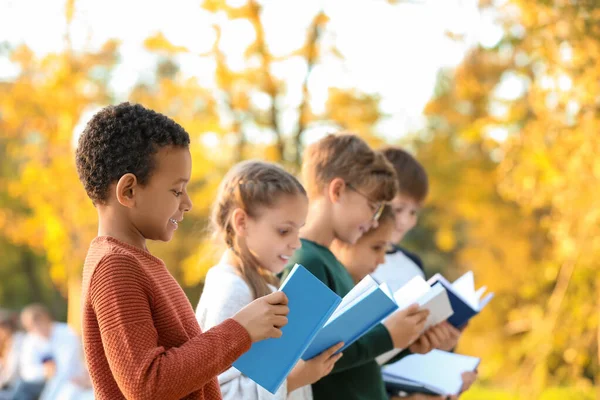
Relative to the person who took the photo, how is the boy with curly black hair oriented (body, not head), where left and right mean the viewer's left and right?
facing to the right of the viewer

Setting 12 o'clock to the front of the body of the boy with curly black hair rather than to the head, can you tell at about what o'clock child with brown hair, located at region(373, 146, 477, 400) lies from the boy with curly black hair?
The child with brown hair is roughly at 10 o'clock from the boy with curly black hair.

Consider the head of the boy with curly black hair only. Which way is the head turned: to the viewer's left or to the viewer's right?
to the viewer's right

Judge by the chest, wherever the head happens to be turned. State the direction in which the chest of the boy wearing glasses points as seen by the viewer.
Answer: to the viewer's right

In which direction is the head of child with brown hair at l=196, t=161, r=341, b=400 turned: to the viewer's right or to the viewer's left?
to the viewer's right

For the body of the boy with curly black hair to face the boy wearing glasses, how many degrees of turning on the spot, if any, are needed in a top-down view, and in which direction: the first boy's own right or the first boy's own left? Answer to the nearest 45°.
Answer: approximately 45° to the first boy's own left

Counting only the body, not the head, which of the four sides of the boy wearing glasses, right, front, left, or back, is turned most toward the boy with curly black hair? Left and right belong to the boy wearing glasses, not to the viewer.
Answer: right

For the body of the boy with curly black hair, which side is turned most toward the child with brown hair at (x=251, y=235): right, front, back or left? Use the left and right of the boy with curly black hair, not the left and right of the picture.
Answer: left

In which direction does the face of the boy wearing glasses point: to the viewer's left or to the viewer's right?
to the viewer's right
